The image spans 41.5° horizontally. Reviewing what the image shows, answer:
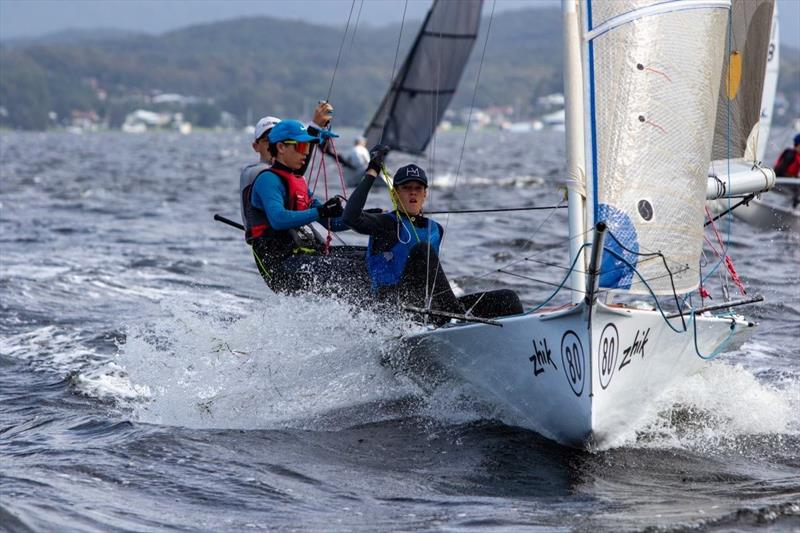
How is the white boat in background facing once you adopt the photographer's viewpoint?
facing the viewer and to the left of the viewer

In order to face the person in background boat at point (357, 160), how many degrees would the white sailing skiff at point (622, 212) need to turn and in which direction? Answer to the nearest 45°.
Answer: approximately 180°

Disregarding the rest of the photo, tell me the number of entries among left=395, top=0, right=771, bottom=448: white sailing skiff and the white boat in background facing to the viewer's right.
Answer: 0

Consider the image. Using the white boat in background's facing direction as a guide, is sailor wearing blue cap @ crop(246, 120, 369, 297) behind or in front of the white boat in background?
in front

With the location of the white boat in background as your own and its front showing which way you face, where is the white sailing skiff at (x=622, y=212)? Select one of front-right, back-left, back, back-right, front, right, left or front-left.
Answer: front-left

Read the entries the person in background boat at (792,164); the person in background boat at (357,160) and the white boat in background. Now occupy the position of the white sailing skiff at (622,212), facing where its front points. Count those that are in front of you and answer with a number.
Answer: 0

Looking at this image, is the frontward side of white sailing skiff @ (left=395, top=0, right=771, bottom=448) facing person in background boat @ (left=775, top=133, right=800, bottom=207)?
no

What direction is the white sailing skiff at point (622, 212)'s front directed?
toward the camera
